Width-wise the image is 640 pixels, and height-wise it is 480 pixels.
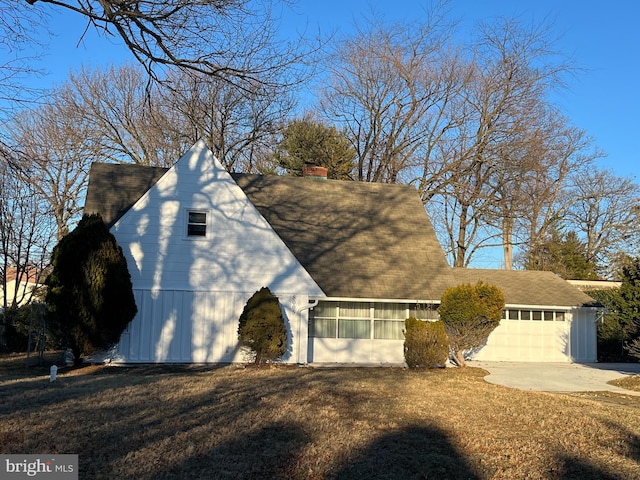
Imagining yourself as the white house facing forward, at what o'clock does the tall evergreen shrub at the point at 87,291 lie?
The tall evergreen shrub is roughly at 2 o'clock from the white house.

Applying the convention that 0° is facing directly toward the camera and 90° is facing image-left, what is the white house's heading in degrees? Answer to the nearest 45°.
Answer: approximately 0°
